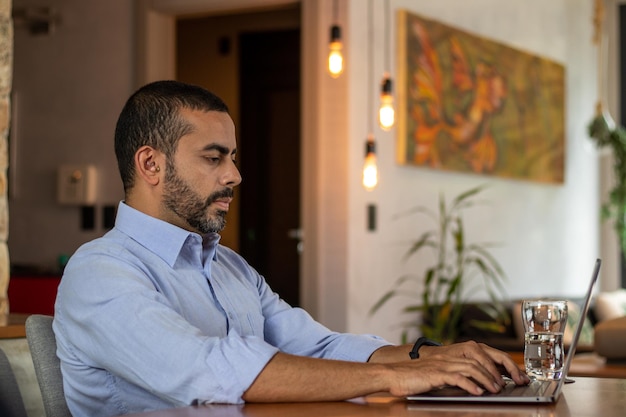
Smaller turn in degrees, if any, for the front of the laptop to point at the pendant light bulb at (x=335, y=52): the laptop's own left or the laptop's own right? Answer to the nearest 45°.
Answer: approximately 90° to the laptop's own right

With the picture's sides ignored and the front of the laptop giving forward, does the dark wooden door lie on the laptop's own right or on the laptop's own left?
on the laptop's own right

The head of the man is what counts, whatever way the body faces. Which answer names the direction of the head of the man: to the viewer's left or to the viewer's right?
to the viewer's right

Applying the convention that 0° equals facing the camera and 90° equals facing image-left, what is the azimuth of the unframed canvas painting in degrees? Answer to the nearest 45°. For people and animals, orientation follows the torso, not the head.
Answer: approximately 315°

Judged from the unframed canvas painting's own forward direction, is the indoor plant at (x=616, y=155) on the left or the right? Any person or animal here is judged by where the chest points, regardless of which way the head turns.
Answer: on its left

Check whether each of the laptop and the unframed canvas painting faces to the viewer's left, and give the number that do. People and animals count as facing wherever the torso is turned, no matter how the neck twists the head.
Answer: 1

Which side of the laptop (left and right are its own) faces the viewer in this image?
left

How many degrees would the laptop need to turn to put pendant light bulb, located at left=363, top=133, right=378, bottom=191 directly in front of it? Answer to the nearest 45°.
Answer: approximately 90° to its right

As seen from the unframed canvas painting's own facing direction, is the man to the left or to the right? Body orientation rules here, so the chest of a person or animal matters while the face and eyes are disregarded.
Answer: on its right
